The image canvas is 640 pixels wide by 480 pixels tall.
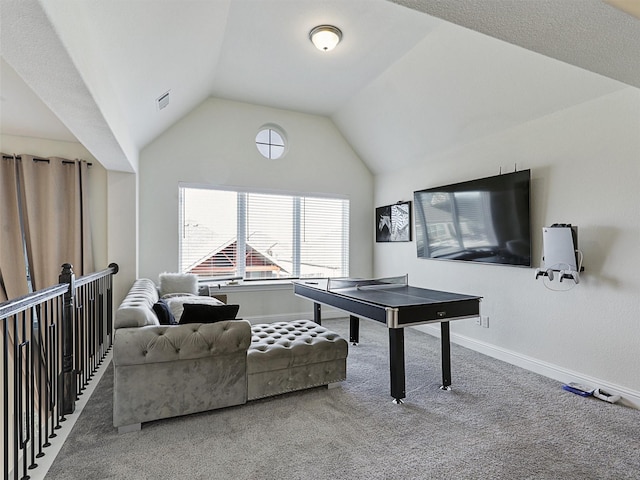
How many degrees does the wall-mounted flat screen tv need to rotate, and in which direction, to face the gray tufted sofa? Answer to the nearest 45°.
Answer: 0° — it already faces it

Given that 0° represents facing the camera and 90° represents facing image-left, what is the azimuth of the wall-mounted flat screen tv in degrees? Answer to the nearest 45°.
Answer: approximately 45°

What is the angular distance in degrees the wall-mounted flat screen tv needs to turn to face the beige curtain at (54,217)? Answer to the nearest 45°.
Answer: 0° — it already faces it

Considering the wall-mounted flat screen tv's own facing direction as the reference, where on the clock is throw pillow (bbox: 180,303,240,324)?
The throw pillow is roughly at 12 o'clock from the wall-mounted flat screen tv.

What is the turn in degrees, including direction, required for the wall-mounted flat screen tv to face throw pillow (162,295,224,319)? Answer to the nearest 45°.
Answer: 0° — it already faces it

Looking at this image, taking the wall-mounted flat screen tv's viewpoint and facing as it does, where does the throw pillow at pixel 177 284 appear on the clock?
The throw pillow is roughly at 1 o'clock from the wall-mounted flat screen tv.

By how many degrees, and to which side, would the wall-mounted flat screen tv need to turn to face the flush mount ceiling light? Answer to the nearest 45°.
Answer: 0° — it already faces it

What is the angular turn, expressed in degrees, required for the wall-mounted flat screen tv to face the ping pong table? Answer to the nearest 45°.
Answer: approximately 45° to its left
